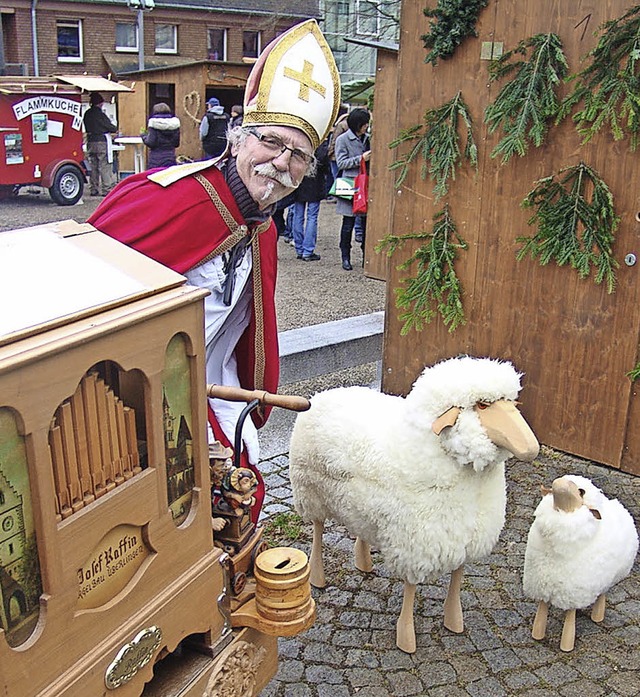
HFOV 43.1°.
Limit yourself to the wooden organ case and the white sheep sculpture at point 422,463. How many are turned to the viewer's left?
0

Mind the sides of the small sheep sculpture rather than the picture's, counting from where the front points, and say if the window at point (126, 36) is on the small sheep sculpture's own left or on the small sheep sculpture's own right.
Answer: on the small sheep sculpture's own right

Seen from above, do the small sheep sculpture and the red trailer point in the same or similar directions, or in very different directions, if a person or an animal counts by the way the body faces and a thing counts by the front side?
same or similar directions

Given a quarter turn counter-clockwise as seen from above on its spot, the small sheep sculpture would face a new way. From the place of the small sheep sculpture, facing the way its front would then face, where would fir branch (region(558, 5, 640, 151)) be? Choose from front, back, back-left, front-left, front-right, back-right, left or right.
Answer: back-left

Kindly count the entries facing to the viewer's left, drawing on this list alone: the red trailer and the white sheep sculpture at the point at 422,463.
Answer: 1

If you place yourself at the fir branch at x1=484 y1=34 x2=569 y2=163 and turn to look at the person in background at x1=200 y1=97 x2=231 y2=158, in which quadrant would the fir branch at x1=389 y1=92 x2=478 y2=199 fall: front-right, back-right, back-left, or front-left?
front-left

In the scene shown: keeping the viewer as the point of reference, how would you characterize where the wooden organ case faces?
facing the viewer and to the right of the viewer

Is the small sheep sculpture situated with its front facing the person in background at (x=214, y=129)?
no

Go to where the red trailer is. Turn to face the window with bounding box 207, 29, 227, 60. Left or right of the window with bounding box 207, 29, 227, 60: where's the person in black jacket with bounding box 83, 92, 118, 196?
right

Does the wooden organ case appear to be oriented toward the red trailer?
no

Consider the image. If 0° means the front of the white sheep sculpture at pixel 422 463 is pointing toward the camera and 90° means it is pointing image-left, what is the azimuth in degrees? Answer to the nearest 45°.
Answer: approximately 315°

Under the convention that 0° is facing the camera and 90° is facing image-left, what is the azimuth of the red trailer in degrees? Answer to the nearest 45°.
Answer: approximately 90°

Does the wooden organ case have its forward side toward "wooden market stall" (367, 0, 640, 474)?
no

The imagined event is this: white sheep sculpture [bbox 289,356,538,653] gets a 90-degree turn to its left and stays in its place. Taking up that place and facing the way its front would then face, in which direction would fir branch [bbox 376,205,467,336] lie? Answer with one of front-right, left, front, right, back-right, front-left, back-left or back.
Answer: front-left

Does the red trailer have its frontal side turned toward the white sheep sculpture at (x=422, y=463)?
no

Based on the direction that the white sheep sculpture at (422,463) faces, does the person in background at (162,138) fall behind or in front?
behind
